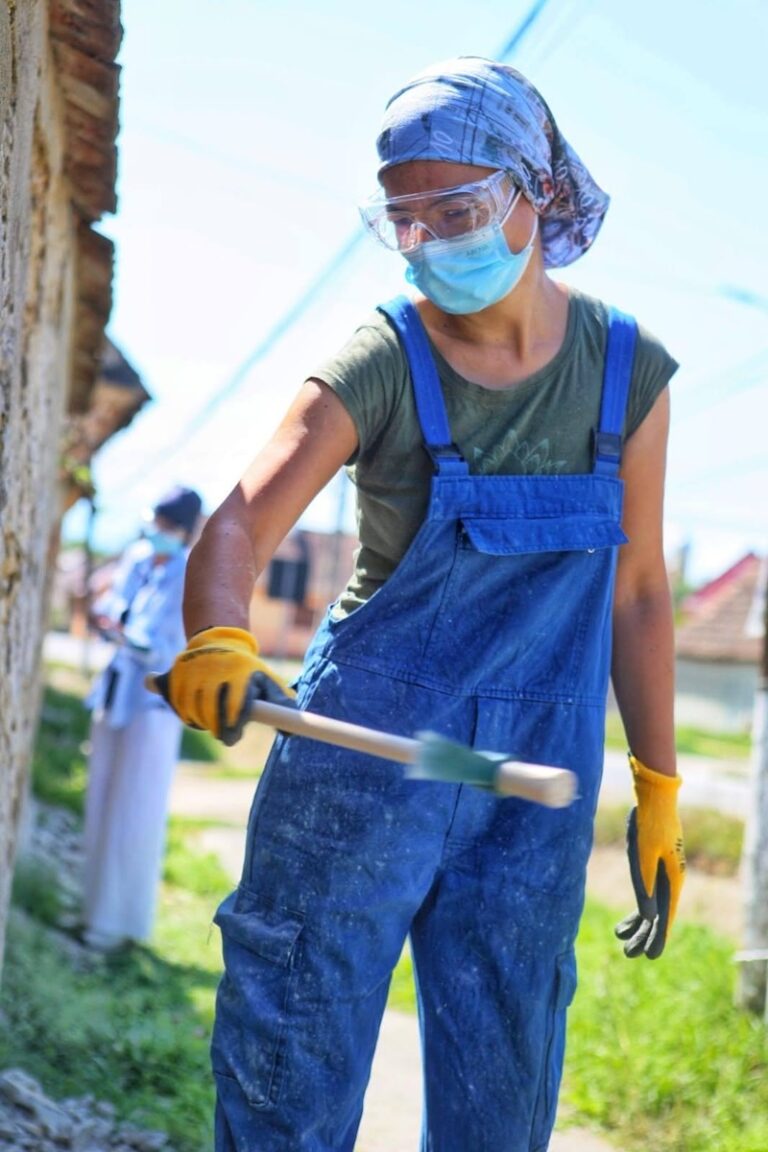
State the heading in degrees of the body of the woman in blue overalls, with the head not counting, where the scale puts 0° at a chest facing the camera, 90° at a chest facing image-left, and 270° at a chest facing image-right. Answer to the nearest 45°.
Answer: approximately 0°

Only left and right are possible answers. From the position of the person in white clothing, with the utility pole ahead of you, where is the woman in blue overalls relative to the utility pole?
right

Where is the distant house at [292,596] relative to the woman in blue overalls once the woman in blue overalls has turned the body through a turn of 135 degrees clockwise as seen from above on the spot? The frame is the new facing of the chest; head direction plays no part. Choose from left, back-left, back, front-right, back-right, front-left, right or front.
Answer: front-right

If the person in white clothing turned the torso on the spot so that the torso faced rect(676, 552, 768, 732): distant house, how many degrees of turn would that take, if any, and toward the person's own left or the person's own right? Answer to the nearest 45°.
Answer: approximately 180°

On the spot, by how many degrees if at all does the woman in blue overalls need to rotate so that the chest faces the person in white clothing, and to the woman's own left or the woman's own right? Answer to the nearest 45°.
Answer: approximately 180°

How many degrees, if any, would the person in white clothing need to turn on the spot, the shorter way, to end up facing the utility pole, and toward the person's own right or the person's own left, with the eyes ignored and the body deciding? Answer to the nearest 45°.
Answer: approximately 90° to the person's own left

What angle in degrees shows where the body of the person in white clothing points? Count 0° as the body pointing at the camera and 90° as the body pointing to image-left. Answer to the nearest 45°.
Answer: approximately 45°

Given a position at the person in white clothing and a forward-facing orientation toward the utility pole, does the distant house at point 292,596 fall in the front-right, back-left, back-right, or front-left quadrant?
back-left

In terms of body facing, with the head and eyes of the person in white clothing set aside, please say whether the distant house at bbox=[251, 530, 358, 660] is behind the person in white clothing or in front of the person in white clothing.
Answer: behind

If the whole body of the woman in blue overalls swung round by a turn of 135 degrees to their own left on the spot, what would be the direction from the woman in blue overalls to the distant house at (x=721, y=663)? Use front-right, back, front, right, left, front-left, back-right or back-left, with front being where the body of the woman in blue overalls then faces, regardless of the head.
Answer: front-left
